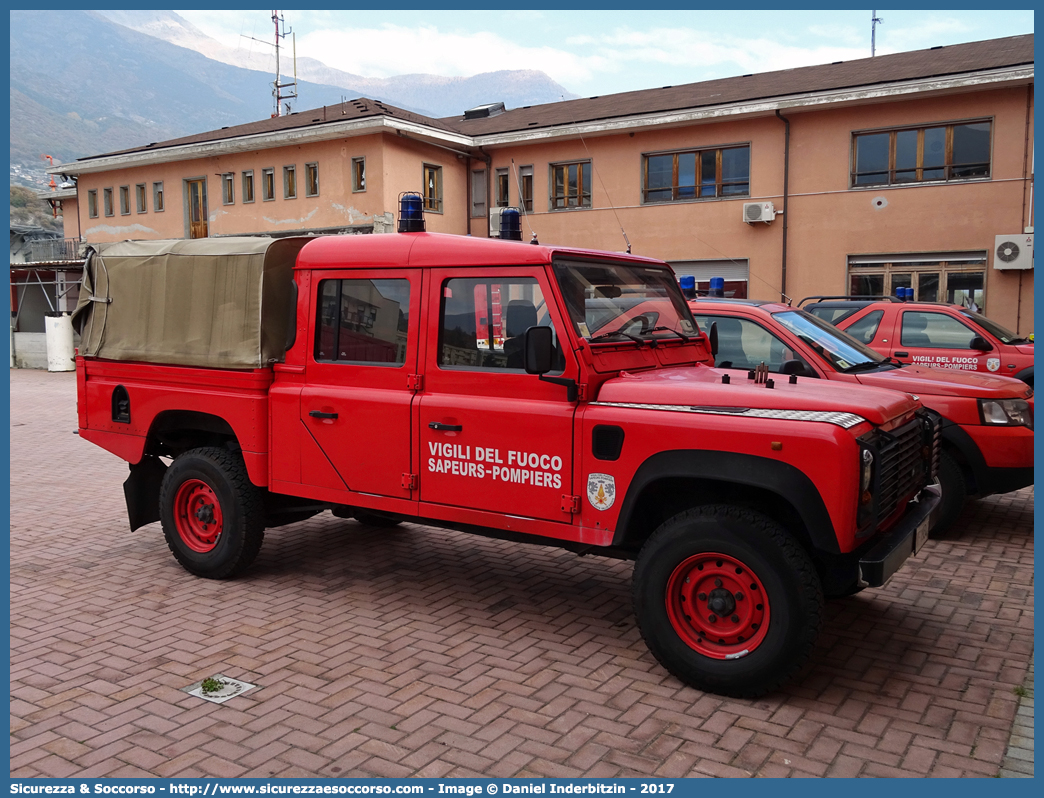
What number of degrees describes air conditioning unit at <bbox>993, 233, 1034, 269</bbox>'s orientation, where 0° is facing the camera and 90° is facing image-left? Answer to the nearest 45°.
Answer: approximately 0°

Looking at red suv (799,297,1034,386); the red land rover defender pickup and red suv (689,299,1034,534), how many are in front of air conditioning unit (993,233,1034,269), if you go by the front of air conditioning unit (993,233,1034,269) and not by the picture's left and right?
3

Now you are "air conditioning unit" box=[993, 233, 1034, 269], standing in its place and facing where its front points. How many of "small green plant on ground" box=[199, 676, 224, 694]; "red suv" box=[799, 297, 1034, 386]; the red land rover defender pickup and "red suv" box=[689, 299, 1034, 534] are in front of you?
4

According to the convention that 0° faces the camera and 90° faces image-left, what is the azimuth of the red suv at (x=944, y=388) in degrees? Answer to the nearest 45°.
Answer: approximately 315°

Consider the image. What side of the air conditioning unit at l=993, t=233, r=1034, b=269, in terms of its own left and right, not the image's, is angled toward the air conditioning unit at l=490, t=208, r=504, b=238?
right

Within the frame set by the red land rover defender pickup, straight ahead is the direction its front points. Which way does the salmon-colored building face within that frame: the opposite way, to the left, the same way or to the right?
to the right

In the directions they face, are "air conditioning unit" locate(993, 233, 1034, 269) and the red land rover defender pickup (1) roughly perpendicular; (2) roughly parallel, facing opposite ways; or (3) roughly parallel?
roughly perpendicular

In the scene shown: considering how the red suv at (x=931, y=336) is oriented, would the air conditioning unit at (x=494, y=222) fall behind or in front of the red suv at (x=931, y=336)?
behind
